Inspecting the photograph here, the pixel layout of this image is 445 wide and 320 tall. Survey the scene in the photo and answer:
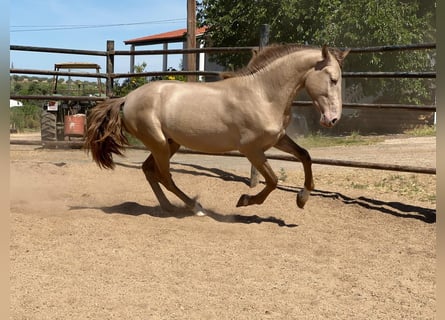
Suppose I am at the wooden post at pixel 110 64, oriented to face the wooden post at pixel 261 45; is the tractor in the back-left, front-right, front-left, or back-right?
back-left

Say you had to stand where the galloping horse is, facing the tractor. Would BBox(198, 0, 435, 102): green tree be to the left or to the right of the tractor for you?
right

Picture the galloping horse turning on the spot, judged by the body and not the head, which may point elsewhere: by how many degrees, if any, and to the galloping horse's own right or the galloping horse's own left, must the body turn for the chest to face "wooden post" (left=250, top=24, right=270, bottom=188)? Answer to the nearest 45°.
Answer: approximately 90° to the galloping horse's own left

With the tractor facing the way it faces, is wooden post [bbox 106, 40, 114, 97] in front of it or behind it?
behind

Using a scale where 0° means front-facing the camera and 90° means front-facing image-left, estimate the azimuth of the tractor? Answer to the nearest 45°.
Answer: approximately 180°

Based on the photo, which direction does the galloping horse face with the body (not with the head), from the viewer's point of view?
to the viewer's right
